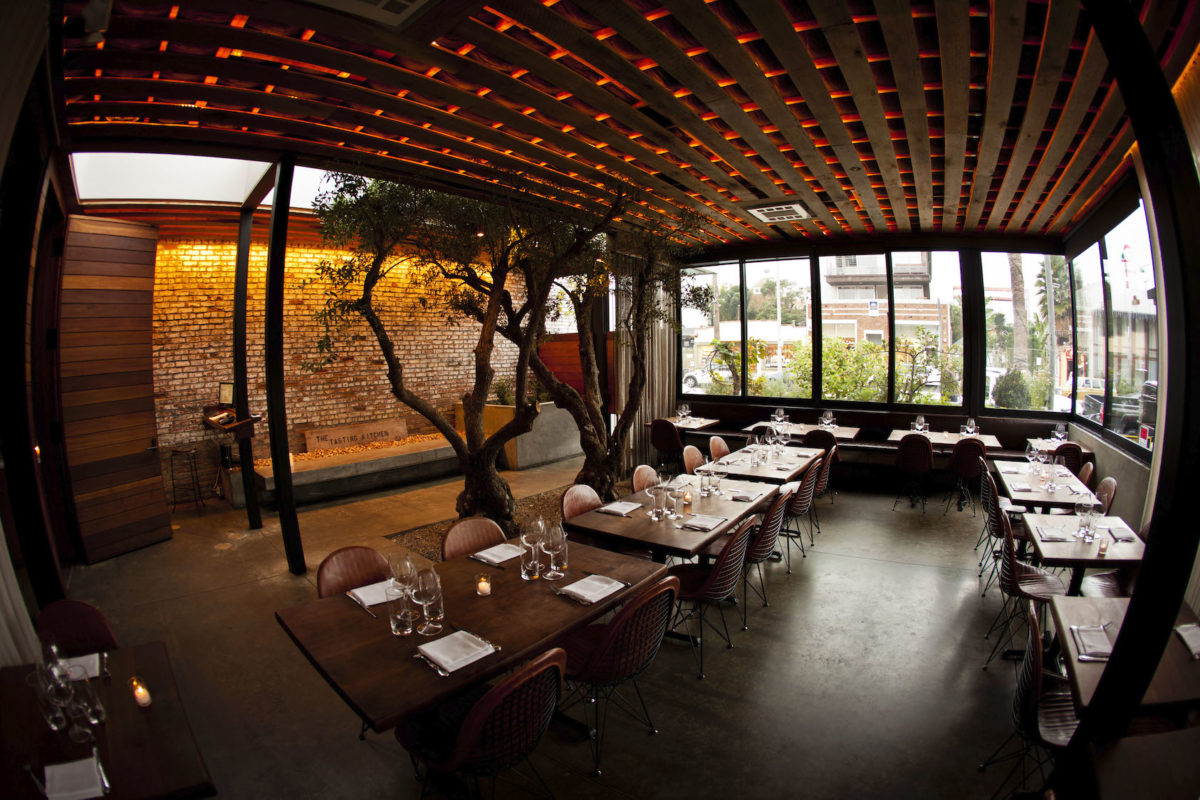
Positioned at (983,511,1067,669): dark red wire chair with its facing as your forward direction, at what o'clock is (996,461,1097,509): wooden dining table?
The wooden dining table is roughly at 9 o'clock from the dark red wire chair.

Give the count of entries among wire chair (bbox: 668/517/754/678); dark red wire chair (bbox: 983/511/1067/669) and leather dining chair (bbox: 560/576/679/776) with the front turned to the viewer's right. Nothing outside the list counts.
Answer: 1

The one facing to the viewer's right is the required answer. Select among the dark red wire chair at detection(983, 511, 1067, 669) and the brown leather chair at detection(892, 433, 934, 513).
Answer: the dark red wire chair

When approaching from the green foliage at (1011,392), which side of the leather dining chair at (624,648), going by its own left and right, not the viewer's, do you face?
right

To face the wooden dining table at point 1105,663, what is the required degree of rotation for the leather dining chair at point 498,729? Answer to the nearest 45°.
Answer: approximately 135° to its right

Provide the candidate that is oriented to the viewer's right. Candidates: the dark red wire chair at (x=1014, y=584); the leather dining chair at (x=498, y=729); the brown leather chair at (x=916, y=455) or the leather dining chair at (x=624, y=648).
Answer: the dark red wire chair

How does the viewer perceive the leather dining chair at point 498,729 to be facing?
facing away from the viewer and to the left of the viewer

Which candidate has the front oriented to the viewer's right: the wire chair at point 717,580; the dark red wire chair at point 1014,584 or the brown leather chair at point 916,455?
the dark red wire chair at point 1014,584

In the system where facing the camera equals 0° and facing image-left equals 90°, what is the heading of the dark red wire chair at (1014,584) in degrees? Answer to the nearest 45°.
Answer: approximately 270°

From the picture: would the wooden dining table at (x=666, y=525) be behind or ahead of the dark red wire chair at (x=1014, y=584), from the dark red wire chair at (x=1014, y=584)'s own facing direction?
behind

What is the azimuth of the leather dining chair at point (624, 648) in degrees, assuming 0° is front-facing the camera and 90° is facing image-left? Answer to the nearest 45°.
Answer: approximately 135°

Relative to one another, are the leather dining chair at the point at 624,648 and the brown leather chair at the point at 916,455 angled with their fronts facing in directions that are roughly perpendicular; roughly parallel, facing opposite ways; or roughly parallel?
roughly perpendicular

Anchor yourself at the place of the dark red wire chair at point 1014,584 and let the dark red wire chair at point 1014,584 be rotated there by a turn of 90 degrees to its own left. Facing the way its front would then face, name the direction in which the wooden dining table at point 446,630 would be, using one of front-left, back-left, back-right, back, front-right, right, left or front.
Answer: back-left

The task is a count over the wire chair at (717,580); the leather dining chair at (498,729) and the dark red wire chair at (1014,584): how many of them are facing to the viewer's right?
1

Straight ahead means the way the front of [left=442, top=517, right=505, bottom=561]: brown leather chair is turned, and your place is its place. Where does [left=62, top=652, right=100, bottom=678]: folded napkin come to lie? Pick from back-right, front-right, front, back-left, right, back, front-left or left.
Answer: right

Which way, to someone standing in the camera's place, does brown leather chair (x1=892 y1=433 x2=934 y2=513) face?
facing away from the viewer

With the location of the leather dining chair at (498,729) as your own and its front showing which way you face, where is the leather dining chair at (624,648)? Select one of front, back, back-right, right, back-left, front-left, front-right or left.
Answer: right
